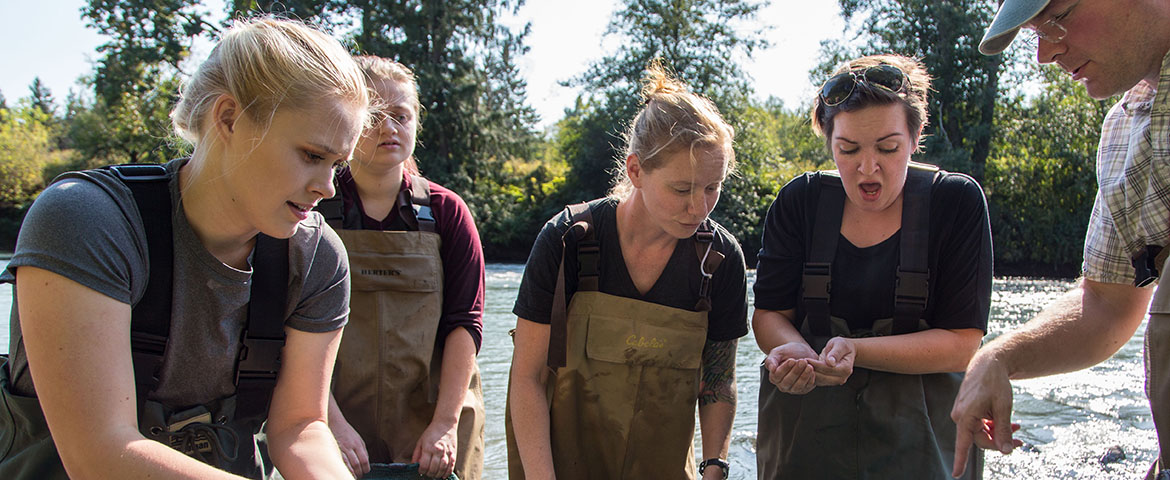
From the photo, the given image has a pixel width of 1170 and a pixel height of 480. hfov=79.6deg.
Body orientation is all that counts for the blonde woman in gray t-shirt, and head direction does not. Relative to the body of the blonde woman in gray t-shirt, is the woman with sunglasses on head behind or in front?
in front

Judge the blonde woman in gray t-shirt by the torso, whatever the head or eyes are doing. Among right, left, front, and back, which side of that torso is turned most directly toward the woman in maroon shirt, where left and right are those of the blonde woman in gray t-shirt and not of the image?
left

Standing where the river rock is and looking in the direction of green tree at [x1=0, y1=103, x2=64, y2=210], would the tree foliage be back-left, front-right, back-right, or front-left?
front-right

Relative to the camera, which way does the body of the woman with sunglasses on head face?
toward the camera

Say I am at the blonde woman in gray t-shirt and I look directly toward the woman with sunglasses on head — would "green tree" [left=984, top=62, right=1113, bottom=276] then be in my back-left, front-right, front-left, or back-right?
front-left

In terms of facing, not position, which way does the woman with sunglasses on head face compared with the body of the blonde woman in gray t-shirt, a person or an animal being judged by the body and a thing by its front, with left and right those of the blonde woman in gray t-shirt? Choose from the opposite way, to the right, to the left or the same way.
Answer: to the right

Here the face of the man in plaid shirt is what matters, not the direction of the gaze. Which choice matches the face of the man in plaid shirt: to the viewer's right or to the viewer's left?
to the viewer's left

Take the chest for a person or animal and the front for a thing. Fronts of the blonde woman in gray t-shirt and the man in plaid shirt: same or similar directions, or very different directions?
very different directions

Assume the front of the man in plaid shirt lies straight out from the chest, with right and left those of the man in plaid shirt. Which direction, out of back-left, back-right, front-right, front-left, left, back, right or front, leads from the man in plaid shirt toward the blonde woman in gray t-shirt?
front-left

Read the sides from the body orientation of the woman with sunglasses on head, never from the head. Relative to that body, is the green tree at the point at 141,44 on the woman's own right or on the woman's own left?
on the woman's own right

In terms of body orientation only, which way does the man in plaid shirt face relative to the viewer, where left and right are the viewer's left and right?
facing to the left of the viewer

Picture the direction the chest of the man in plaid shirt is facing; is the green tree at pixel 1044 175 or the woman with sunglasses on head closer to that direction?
the woman with sunglasses on head

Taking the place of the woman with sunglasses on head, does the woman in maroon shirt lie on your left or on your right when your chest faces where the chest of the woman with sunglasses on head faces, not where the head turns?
on your right

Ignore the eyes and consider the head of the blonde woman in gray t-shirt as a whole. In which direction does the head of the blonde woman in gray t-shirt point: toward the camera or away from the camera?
toward the camera

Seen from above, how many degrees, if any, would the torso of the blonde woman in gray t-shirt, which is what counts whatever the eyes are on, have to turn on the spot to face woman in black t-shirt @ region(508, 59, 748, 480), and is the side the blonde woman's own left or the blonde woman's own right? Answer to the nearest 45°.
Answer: approximately 45° to the blonde woman's own left
